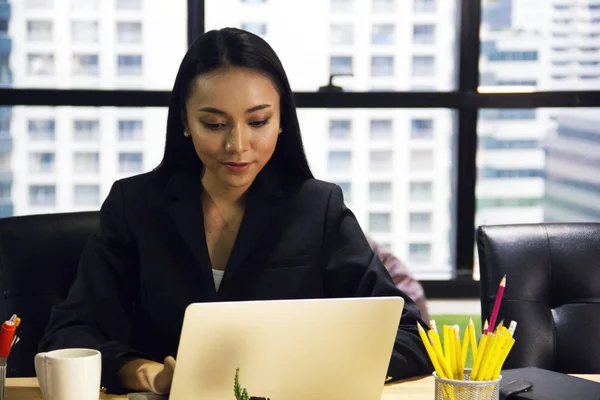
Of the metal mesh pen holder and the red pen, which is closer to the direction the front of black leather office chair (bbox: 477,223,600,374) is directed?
the metal mesh pen holder

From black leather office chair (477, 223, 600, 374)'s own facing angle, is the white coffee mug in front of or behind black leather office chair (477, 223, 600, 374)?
in front

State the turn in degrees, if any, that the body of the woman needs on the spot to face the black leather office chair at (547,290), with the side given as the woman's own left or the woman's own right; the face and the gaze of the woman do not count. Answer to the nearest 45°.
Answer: approximately 90° to the woman's own left

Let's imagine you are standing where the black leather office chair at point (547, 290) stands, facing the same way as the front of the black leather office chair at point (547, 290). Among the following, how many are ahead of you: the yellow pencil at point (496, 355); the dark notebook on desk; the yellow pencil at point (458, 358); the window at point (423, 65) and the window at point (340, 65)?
3

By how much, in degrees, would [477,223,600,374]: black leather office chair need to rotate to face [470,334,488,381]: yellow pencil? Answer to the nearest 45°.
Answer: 0° — it already faces it

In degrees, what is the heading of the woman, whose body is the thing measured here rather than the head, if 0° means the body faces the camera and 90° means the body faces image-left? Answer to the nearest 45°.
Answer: approximately 0°

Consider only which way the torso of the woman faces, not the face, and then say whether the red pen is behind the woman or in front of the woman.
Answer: in front

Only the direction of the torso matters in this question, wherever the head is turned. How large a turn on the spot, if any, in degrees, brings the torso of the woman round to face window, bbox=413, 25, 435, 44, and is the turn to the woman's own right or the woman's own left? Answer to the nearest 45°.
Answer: approximately 135° to the woman's own left

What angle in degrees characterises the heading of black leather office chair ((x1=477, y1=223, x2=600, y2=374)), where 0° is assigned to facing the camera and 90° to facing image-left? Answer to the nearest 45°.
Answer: approximately 0°

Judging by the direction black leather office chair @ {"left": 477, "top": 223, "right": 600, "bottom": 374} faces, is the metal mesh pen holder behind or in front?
in front

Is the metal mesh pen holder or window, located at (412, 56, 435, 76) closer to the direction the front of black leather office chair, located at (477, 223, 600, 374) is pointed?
the metal mesh pen holder

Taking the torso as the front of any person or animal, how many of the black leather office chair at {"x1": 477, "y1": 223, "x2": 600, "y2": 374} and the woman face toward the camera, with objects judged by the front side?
2

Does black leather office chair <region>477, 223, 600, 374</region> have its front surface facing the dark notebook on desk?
yes
